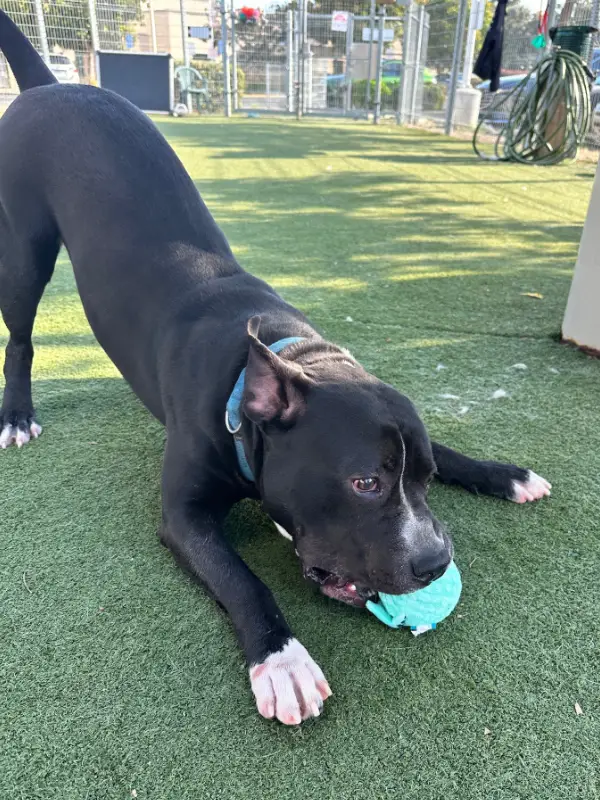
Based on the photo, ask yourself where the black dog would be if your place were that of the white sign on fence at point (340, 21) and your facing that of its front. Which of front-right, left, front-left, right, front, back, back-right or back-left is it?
front

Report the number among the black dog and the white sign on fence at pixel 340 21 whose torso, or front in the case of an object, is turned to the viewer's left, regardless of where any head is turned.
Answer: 0

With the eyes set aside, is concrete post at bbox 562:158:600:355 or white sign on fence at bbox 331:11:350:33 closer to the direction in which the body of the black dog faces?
the concrete post

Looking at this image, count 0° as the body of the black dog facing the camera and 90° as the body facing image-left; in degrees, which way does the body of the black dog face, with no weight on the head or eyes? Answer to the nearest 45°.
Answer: approximately 315°

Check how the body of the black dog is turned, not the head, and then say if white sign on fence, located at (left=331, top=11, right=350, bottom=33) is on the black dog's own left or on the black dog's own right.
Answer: on the black dog's own left

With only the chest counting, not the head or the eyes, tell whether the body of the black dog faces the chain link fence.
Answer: no

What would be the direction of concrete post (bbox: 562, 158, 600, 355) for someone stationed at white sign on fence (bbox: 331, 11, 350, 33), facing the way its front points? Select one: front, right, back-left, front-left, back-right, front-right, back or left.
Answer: front

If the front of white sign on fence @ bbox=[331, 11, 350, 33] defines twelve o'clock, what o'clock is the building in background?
The building in background is roughly at 4 o'clock from the white sign on fence.

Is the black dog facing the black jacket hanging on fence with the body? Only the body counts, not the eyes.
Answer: no

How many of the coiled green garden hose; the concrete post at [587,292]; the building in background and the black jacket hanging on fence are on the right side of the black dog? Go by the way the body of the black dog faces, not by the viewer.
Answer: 0

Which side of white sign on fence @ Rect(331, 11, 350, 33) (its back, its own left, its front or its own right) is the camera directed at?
front

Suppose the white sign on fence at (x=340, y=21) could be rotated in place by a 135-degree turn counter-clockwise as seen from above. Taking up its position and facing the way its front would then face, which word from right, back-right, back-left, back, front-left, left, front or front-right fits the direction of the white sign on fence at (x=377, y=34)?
right

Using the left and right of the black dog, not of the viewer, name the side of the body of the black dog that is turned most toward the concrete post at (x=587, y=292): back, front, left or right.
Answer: left

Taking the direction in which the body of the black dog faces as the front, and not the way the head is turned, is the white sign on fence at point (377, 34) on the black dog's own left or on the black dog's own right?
on the black dog's own left
